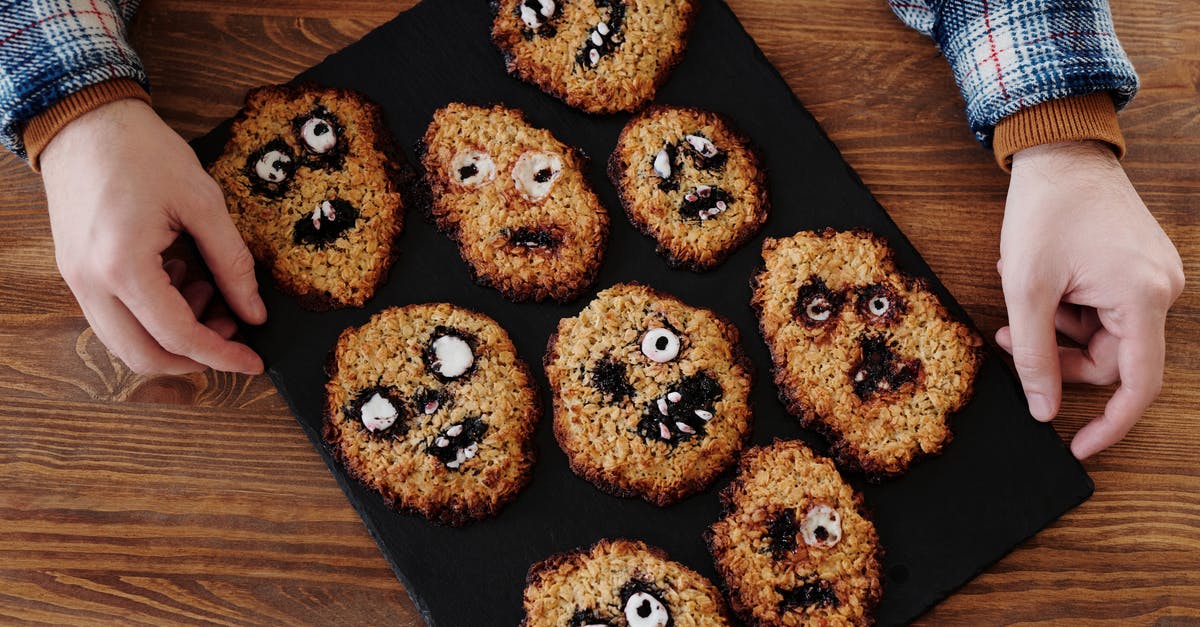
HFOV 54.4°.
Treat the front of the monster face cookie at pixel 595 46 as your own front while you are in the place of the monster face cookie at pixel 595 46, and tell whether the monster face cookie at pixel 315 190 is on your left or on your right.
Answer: on your right

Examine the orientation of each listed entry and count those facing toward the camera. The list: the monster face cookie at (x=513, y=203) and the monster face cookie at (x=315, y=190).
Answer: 2
